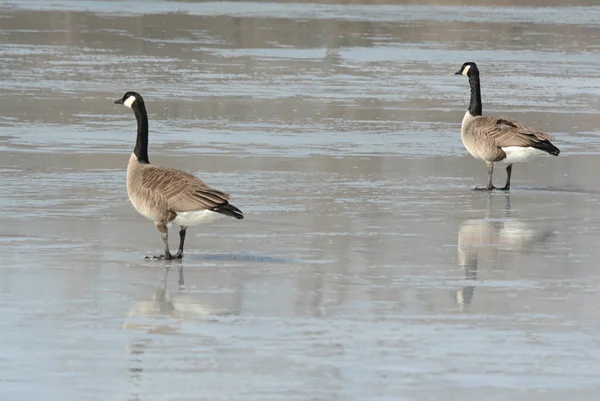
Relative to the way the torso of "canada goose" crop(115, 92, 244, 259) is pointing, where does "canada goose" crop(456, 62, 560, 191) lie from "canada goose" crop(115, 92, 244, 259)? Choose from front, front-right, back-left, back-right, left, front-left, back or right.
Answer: back-right

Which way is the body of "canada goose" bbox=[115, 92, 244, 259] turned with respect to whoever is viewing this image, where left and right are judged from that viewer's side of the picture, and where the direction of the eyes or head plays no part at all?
facing to the left of the viewer

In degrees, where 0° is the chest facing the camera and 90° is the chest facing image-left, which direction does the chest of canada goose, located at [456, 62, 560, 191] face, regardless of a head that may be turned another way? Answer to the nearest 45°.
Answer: approximately 90°

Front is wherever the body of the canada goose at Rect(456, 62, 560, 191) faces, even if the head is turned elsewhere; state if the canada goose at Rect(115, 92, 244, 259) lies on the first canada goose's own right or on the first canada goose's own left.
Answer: on the first canada goose's own left

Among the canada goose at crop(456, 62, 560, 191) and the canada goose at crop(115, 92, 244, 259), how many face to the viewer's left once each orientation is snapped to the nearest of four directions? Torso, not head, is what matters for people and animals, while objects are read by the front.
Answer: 2
